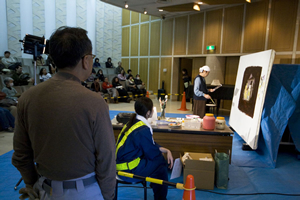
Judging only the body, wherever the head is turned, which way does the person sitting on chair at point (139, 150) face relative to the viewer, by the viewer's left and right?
facing away from the viewer and to the right of the viewer

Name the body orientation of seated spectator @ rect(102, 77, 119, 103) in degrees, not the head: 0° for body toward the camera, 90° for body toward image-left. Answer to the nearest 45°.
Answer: approximately 315°

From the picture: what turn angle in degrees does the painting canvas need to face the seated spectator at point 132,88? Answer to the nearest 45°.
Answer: approximately 90° to its right

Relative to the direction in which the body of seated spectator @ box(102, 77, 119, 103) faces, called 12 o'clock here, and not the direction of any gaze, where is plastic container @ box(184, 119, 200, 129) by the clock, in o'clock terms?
The plastic container is roughly at 1 o'clock from the seated spectator.

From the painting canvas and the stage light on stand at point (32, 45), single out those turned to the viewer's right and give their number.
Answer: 1

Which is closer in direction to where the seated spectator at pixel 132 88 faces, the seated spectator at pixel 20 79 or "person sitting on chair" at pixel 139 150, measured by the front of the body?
the person sitting on chair

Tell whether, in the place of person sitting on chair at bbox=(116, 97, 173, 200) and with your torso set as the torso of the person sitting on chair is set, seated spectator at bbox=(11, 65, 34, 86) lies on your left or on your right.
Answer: on your left

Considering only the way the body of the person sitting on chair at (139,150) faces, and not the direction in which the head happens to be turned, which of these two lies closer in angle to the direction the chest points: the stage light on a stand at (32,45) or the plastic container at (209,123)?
the plastic container

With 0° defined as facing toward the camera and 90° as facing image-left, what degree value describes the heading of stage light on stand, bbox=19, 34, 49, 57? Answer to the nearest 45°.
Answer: approximately 270°

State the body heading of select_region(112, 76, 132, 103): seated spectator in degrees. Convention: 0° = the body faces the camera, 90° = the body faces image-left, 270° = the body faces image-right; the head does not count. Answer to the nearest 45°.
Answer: approximately 315°

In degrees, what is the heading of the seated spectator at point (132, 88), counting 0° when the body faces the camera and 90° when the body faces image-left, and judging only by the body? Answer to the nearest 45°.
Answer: approximately 315°

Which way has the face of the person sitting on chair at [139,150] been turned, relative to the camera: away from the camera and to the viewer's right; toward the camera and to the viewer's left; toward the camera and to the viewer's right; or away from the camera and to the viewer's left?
away from the camera and to the viewer's right

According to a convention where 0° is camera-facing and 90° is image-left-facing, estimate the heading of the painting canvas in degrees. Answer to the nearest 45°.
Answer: approximately 45°
